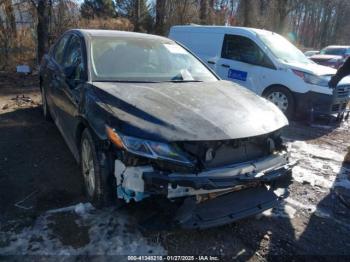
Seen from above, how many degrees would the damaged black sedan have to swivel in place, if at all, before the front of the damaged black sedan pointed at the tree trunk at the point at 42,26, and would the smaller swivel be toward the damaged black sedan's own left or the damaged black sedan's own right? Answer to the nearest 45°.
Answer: approximately 180°

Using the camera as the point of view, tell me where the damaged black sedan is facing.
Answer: facing the viewer and to the right of the viewer

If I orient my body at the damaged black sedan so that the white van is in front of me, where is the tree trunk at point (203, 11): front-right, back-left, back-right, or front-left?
front-left

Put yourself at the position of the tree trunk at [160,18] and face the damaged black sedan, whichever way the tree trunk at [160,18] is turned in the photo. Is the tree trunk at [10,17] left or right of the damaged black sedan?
right

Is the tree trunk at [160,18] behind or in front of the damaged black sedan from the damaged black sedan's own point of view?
behind

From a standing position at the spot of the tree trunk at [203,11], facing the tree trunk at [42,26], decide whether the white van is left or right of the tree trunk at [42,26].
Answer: left

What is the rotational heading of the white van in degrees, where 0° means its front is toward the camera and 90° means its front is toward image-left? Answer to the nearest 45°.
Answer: approximately 315°

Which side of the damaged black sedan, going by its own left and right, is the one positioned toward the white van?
left

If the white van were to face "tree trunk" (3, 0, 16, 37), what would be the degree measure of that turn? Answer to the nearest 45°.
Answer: approximately 135° to its right

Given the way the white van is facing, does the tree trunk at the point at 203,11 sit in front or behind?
behind

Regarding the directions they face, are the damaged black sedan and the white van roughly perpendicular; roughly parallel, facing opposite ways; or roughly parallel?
roughly parallel

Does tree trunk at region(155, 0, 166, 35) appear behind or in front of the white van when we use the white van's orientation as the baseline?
behind

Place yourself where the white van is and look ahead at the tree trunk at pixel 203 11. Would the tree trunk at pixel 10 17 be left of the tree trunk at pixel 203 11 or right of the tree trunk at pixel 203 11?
left

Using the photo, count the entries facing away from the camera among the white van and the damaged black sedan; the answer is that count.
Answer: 0

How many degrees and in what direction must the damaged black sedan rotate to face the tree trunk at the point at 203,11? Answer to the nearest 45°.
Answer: approximately 135° to its left
